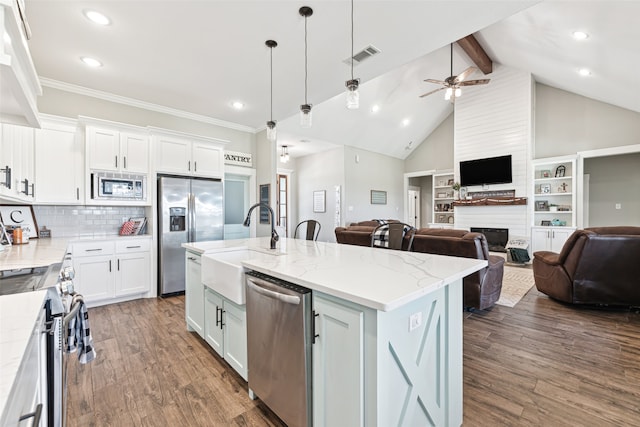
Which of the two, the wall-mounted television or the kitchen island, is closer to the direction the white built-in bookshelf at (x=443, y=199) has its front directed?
the kitchen island

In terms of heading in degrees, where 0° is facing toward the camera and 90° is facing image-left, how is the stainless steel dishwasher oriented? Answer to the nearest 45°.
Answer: approximately 45°

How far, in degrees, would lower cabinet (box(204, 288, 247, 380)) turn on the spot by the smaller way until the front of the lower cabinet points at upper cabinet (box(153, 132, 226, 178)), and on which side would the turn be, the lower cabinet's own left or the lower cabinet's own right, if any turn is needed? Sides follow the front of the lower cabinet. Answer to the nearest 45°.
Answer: approximately 135° to the lower cabinet's own right

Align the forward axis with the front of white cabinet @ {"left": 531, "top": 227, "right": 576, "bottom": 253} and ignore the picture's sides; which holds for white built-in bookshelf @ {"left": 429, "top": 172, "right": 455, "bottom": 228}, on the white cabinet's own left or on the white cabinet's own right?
on the white cabinet's own right

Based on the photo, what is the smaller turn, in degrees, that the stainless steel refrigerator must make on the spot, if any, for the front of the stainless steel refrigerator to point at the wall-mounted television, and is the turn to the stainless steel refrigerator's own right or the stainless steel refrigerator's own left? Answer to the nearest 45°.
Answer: approximately 90° to the stainless steel refrigerator's own left

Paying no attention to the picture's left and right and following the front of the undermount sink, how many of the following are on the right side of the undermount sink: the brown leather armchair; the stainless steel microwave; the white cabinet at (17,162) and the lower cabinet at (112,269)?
3

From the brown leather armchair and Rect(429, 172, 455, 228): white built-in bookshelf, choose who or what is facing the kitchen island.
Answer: the white built-in bookshelf

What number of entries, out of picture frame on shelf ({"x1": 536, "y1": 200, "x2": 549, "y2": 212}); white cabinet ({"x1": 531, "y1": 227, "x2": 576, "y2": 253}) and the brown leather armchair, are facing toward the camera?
2

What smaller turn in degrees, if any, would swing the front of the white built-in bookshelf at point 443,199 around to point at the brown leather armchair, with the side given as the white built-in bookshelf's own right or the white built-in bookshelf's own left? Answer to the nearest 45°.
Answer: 0° — it already faces it

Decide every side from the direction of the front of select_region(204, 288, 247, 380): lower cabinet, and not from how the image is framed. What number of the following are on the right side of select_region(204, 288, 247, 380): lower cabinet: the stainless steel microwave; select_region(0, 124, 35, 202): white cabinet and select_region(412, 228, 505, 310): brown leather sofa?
2
